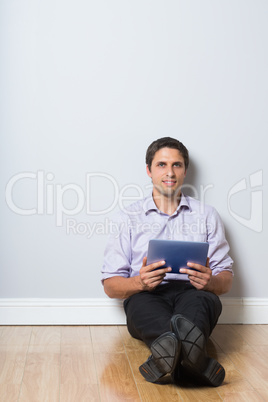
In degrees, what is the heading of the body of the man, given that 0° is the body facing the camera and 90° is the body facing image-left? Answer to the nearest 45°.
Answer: approximately 0°
